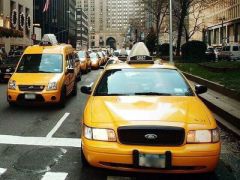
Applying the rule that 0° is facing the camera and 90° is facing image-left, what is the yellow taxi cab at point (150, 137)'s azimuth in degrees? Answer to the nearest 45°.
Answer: approximately 0°

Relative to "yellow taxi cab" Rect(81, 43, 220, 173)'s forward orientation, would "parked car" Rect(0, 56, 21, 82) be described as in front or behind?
behind

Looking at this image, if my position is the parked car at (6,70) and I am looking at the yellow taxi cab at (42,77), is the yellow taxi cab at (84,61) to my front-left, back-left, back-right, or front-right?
back-left

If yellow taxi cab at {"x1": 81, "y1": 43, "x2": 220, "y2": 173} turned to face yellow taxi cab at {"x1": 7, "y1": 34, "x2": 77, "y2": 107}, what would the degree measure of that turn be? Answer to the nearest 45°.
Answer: approximately 180°

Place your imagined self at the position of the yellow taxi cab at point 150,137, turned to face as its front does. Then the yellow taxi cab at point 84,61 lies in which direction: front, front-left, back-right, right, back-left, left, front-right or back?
back
